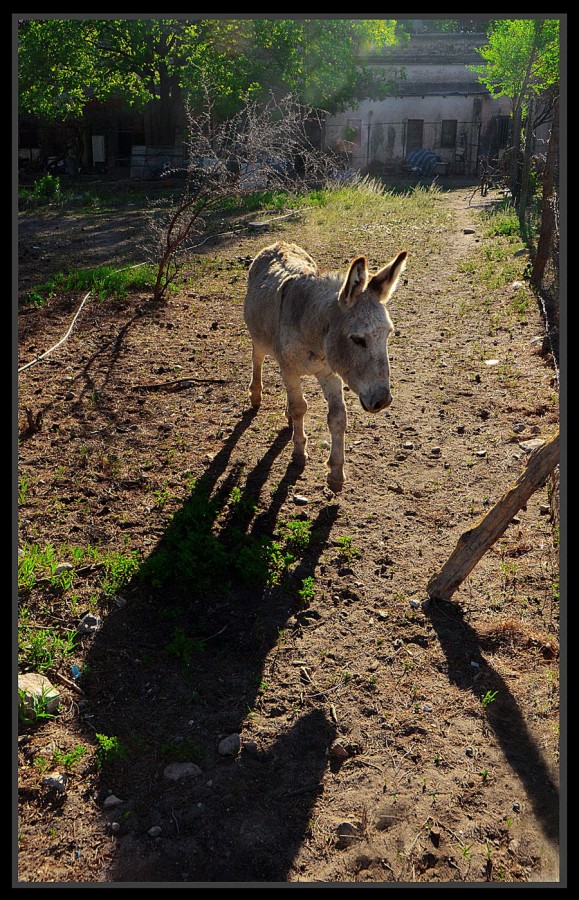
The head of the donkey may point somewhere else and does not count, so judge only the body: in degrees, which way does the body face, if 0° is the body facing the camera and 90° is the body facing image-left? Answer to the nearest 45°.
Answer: approximately 315°

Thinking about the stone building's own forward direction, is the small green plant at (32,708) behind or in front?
in front

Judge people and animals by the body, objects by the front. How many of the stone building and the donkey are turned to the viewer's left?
0

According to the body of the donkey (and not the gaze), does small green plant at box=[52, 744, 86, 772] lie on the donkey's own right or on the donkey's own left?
on the donkey's own right

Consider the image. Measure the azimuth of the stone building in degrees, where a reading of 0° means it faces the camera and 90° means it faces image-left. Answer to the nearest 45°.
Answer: approximately 0°

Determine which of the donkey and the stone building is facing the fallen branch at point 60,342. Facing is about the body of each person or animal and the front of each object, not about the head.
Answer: the stone building

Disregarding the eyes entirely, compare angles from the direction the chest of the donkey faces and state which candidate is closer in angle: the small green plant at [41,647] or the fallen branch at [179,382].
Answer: the small green plant

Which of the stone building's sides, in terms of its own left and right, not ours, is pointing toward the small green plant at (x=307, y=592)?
front

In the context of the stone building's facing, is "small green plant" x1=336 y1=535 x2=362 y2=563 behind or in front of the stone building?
in front
